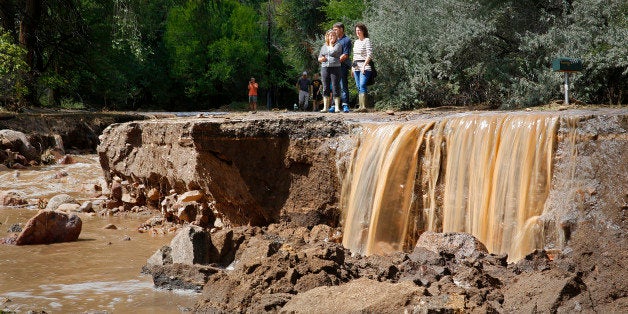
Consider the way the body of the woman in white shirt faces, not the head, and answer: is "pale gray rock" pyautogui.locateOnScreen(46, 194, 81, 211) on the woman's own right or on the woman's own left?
on the woman's own right

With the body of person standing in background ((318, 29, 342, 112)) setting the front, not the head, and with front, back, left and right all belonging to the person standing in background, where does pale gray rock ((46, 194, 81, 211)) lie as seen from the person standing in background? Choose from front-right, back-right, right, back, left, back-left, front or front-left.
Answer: right

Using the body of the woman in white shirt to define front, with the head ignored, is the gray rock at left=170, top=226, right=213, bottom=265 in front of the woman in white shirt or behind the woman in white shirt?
in front

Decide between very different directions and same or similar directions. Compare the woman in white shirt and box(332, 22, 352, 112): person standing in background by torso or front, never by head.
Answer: same or similar directions

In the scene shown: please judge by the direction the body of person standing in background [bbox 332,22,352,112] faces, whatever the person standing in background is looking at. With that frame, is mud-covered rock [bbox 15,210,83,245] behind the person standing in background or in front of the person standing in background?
in front

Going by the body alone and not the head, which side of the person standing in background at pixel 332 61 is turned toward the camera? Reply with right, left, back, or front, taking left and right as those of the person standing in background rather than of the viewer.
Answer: front

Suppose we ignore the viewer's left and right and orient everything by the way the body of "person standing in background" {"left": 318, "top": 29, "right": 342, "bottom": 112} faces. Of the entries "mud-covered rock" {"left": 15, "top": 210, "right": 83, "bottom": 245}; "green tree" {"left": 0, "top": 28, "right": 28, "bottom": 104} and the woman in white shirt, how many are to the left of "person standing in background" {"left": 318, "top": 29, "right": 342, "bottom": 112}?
1

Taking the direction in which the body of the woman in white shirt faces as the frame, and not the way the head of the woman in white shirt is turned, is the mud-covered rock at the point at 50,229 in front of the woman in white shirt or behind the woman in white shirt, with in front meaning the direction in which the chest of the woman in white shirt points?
in front

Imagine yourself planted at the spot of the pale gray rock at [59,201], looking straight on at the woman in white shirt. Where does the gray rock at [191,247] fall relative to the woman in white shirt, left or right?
right

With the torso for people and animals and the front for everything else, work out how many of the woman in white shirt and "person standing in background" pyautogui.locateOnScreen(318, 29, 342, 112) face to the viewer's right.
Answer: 0

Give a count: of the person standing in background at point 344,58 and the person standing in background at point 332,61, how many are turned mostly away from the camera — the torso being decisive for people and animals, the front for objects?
0

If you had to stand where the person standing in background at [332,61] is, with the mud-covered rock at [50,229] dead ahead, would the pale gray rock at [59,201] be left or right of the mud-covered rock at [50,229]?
right

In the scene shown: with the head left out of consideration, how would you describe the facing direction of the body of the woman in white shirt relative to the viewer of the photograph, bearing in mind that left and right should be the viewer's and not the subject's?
facing the viewer and to the left of the viewer
